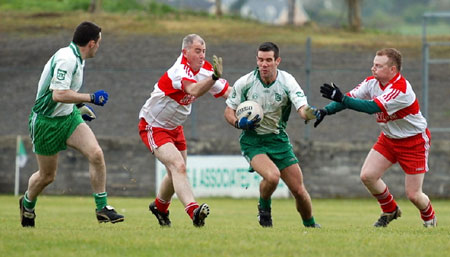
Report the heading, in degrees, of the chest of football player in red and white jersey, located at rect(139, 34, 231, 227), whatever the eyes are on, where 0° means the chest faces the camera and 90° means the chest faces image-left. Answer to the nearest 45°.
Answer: approximately 315°

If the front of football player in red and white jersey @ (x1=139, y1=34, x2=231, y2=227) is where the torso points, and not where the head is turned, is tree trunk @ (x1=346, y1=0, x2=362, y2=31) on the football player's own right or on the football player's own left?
on the football player's own left

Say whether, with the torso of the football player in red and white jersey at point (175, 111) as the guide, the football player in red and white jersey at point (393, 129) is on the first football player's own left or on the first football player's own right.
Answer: on the first football player's own left

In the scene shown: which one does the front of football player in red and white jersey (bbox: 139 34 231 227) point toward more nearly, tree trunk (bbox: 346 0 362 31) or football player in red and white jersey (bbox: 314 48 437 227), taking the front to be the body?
the football player in red and white jersey

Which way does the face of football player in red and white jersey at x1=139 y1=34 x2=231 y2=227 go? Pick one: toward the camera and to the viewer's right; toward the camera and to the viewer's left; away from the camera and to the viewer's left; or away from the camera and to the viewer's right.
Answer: toward the camera and to the viewer's right

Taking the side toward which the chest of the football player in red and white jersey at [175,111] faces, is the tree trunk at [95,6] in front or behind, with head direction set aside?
behind

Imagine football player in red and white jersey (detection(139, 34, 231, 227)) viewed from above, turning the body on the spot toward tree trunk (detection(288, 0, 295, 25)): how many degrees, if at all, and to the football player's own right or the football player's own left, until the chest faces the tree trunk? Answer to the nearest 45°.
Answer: approximately 135° to the football player's own left
